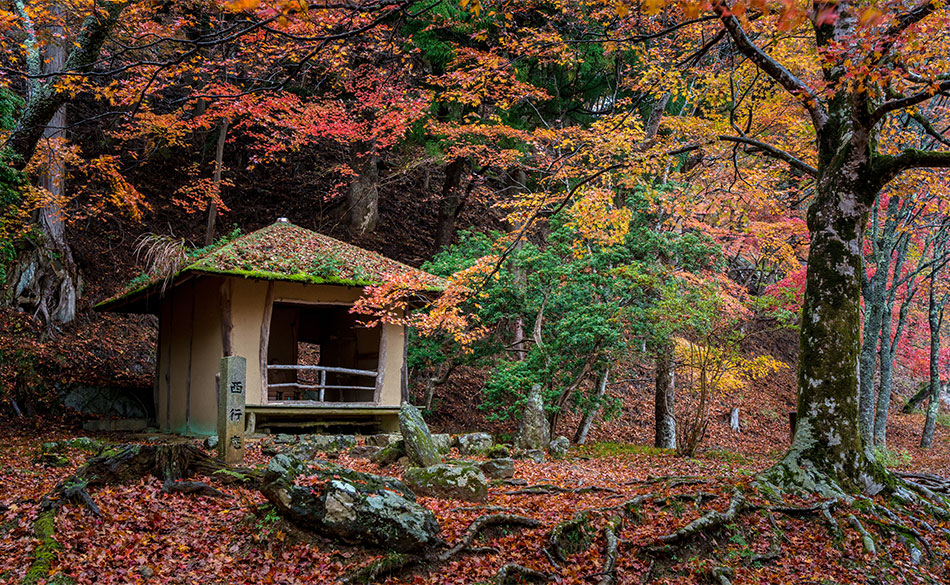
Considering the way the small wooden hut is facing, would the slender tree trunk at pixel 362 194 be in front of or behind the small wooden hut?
behind

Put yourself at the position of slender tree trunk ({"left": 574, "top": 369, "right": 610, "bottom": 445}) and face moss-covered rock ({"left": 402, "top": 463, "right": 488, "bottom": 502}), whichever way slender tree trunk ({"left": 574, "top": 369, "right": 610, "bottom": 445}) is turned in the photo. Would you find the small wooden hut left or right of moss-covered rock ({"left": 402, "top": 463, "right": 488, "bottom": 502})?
right

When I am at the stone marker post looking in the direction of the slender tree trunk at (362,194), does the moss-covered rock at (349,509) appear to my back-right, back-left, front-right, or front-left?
back-right

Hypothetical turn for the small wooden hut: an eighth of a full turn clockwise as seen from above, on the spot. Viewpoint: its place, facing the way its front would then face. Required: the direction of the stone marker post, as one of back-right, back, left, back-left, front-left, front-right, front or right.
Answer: front-left

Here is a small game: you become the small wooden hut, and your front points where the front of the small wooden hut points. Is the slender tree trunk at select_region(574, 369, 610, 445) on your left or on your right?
on your left

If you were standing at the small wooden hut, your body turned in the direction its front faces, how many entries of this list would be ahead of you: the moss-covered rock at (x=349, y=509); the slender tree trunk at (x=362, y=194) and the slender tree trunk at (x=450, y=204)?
1

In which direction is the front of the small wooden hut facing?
toward the camera

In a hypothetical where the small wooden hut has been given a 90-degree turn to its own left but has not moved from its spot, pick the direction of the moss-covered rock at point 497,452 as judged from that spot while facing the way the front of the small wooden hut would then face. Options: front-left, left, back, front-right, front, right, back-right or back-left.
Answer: front-right

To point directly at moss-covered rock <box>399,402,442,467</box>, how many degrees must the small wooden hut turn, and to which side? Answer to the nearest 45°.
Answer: approximately 45° to its left

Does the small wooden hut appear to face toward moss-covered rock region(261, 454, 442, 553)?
yes

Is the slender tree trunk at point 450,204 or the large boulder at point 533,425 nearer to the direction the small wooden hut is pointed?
the large boulder

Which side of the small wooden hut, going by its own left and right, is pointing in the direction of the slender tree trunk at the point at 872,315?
left

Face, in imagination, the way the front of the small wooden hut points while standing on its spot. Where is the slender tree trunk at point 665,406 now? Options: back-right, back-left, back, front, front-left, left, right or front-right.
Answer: left

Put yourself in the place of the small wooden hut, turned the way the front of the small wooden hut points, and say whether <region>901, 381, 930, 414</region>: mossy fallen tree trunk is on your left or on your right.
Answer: on your left

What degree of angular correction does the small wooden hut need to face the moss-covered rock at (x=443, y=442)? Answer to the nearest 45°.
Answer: approximately 45° to its left
